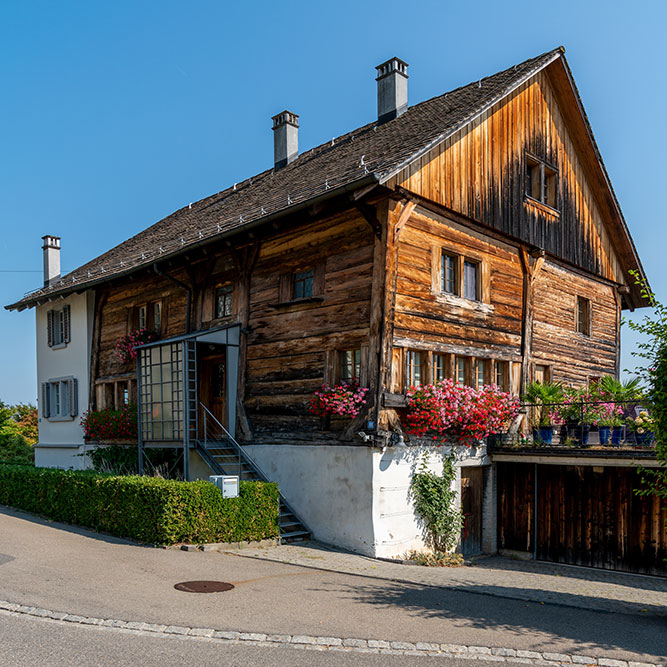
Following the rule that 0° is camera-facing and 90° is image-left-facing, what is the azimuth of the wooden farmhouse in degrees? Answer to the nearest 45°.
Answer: approximately 45°

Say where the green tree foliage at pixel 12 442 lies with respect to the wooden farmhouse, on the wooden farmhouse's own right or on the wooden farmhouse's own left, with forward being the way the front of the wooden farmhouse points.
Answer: on the wooden farmhouse's own right

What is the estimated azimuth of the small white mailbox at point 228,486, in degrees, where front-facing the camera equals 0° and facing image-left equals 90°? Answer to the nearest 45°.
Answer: approximately 0°

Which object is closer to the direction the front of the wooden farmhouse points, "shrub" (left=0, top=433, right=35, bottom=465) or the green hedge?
the green hedge

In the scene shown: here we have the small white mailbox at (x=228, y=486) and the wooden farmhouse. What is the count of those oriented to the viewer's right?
0
